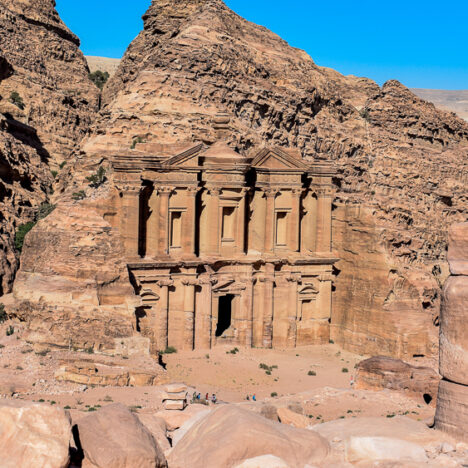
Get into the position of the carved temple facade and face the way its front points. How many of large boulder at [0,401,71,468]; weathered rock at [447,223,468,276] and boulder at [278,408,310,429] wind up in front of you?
3

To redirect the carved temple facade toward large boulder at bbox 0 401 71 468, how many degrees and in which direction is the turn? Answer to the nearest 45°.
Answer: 0° — it already faces it

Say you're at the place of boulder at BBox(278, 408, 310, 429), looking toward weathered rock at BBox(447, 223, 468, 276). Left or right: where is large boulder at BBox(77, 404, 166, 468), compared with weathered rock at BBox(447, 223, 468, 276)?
right

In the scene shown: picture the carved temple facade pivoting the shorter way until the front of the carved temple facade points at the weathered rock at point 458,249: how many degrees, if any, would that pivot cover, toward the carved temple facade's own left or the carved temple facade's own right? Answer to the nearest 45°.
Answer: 0° — it already faces it

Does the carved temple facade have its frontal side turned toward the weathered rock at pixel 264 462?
yes

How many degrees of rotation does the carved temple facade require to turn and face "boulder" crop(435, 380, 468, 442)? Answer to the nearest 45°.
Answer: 0° — it already faces it

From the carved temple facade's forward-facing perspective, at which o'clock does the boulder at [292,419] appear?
The boulder is roughly at 12 o'clock from the carved temple facade.

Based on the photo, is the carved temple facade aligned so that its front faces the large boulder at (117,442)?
yes

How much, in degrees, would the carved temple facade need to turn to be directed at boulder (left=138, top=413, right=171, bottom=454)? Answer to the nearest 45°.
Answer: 0° — it already faces it

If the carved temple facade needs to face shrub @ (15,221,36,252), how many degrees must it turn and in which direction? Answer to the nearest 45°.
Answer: approximately 90° to its right

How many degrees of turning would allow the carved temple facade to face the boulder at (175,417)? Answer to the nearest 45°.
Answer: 0° — it already faces it

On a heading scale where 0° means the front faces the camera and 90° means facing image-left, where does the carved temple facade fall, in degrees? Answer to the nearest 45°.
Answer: approximately 0°

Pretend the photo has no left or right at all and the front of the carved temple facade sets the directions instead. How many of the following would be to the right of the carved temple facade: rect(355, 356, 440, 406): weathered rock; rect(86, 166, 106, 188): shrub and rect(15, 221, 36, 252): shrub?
2
